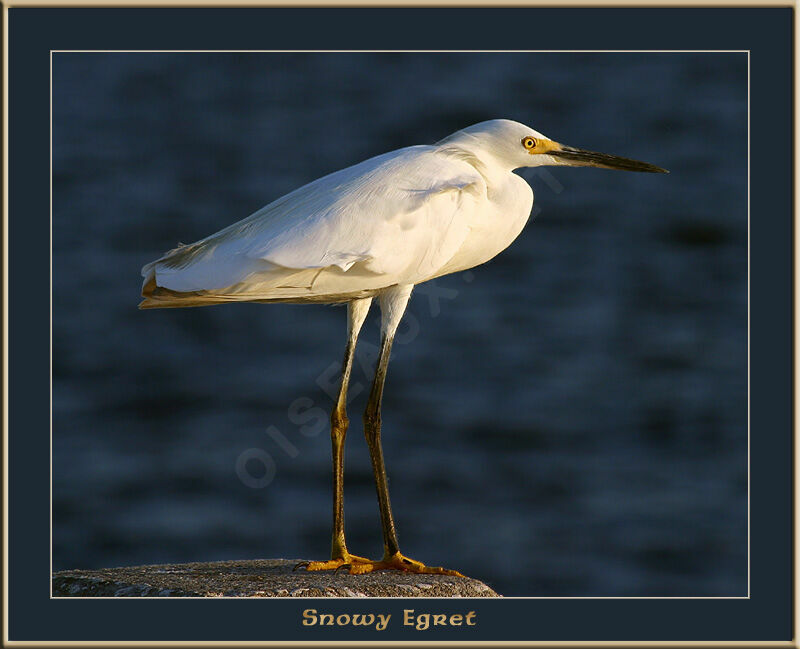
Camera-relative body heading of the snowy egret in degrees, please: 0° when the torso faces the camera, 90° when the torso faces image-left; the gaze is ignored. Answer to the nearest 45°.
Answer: approximately 270°
